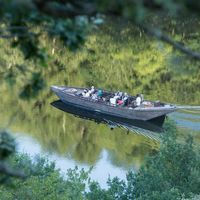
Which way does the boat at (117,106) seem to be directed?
to the viewer's left
